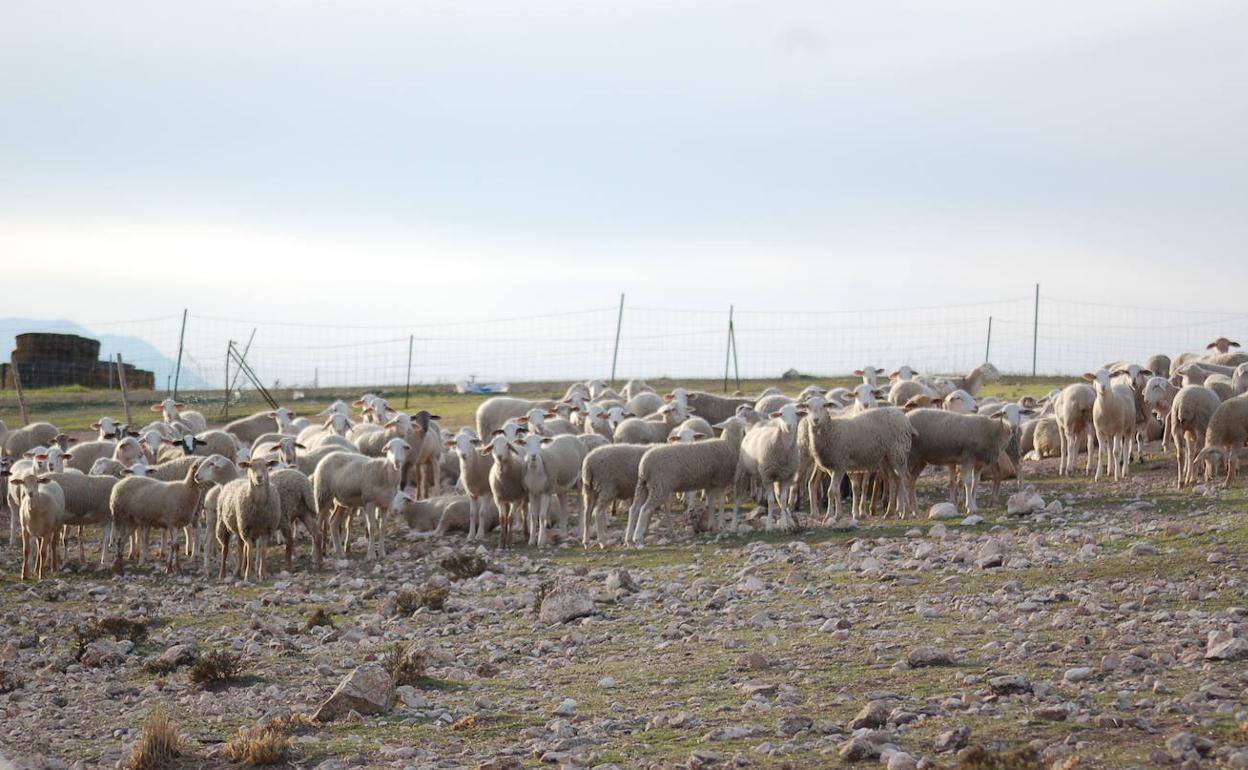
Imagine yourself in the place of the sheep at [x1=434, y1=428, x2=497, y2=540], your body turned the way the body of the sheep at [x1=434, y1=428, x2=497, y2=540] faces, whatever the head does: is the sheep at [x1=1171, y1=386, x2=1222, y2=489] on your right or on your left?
on your left

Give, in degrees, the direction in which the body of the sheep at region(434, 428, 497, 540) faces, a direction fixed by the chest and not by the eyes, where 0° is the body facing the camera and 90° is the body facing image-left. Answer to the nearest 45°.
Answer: approximately 0°

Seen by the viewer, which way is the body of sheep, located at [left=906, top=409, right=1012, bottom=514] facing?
to the viewer's right

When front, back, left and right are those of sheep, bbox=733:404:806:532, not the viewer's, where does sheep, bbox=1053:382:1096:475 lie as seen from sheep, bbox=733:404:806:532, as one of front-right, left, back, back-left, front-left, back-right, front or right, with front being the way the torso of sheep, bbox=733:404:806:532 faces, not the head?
left

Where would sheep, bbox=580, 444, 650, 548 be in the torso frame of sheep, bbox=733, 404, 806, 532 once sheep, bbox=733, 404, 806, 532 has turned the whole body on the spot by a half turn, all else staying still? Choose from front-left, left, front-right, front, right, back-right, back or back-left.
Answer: front-left

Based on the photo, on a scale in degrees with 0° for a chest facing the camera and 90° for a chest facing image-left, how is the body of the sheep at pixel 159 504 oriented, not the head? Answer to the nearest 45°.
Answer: approximately 270°

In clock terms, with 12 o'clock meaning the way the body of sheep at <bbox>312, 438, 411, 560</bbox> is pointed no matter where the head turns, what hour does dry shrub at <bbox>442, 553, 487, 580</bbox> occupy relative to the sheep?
The dry shrub is roughly at 1 o'clock from the sheep.

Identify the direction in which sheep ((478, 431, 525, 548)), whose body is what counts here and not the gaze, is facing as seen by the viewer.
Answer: toward the camera

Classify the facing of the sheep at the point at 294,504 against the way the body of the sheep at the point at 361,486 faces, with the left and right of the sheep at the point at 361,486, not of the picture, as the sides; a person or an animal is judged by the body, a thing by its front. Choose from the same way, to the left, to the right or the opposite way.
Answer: the opposite way

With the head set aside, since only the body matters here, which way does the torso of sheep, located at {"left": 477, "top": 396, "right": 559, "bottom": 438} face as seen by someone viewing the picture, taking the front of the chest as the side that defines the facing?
to the viewer's right

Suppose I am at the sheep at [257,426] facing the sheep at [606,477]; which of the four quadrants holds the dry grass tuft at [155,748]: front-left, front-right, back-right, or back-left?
front-right

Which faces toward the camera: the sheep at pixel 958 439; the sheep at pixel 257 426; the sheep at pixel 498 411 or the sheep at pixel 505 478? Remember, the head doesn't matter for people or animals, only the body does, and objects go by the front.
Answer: the sheep at pixel 505 478

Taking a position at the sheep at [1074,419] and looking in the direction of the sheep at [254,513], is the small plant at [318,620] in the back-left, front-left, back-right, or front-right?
front-left

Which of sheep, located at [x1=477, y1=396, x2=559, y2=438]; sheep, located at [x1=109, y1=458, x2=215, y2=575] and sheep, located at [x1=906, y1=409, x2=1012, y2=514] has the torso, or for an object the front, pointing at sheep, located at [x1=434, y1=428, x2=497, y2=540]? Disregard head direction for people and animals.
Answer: sheep, located at [x1=109, y1=458, x2=215, y2=575]

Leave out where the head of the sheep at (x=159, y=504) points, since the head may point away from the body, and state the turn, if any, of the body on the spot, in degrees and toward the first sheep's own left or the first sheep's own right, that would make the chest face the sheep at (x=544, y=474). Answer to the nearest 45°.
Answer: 0° — it already faces it

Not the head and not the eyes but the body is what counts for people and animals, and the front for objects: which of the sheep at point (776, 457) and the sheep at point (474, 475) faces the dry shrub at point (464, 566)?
the sheep at point (474, 475)

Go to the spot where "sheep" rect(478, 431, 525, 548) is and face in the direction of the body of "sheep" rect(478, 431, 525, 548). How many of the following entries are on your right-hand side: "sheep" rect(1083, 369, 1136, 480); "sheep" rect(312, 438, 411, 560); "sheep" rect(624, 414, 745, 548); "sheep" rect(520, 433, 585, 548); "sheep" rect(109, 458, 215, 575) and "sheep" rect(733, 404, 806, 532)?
2

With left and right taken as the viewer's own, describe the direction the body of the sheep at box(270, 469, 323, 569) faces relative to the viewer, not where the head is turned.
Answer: facing away from the viewer and to the left of the viewer
